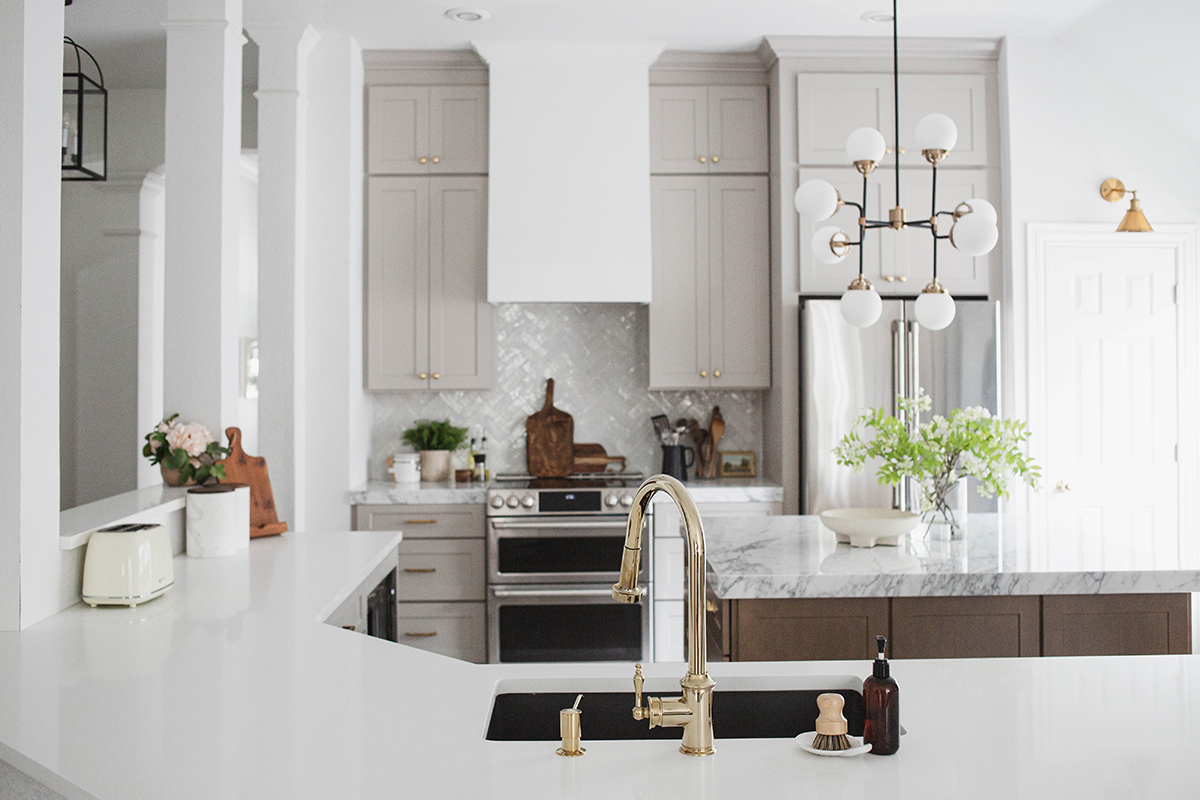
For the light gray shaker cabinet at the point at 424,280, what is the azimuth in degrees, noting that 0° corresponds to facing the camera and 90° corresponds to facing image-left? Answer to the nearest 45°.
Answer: approximately 0°

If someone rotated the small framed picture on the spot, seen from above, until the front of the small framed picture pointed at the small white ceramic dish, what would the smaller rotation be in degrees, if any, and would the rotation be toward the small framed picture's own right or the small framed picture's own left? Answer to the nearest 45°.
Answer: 0° — it already faces it

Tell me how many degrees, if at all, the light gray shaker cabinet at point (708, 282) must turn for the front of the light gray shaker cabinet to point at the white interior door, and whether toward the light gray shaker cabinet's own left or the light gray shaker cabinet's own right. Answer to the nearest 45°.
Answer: approximately 90° to the light gray shaker cabinet's own left

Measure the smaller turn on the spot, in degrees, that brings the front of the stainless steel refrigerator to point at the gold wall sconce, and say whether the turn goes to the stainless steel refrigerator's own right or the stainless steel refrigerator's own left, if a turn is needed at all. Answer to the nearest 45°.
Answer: approximately 90° to the stainless steel refrigerator's own left

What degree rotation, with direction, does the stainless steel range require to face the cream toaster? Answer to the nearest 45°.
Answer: approximately 45° to its right

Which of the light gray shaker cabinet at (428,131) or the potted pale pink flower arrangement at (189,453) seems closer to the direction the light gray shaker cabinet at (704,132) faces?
the potted pale pink flower arrangement

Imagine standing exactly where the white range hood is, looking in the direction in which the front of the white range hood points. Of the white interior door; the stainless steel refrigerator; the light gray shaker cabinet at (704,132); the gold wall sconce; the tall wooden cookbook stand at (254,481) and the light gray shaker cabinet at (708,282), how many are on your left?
5

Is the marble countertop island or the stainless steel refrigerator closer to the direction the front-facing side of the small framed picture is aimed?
the marble countertop island

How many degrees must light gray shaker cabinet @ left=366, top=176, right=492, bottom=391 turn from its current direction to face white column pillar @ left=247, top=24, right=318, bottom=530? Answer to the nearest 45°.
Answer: approximately 45° to its right

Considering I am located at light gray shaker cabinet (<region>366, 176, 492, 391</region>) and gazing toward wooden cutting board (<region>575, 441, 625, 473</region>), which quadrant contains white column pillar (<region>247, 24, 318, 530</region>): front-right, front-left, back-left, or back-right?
back-right
